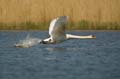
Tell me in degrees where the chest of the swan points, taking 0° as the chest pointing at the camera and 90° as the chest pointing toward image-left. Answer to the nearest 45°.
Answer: approximately 270°
